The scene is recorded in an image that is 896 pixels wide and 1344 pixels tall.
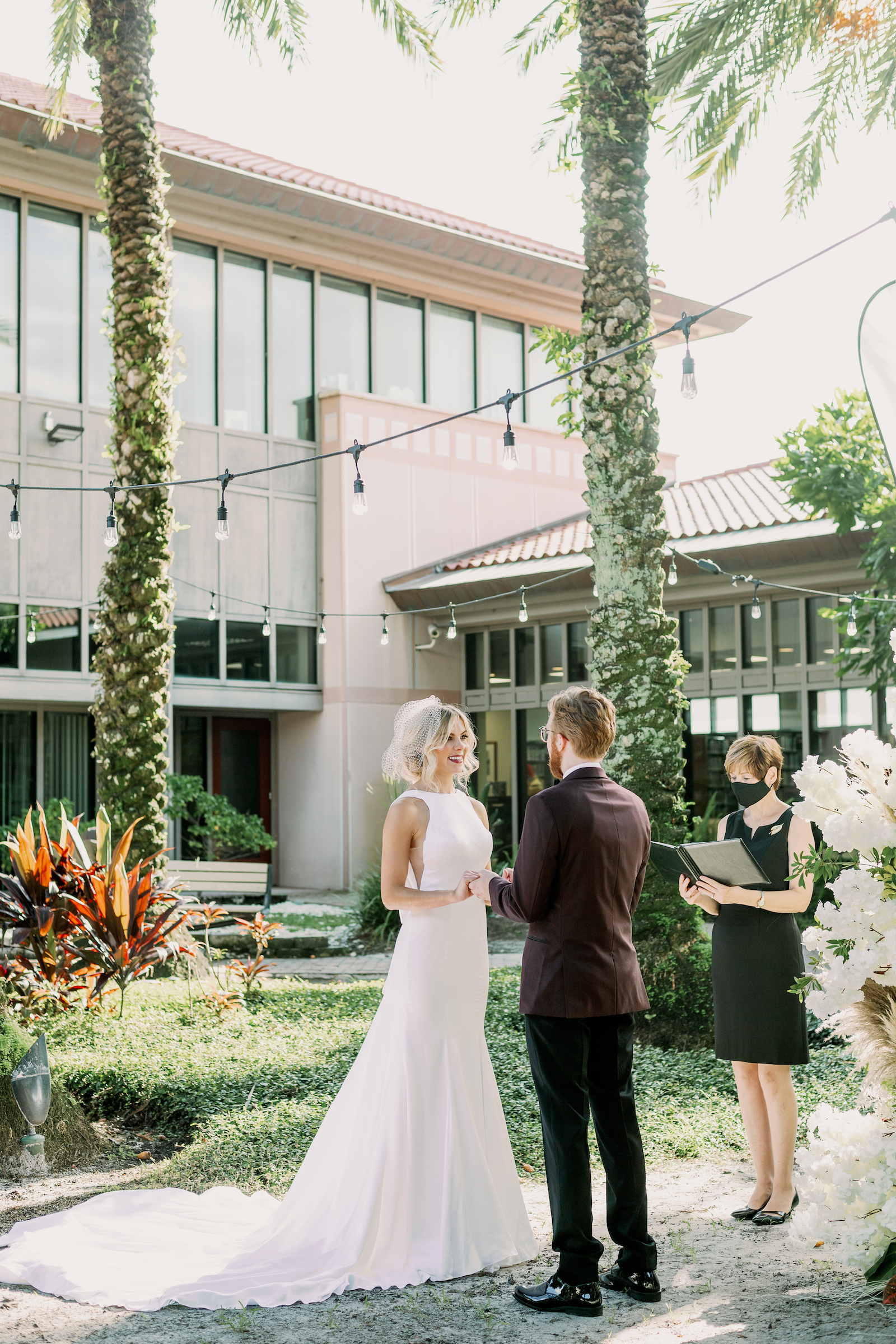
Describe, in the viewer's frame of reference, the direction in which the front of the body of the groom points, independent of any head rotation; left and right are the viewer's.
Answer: facing away from the viewer and to the left of the viewer

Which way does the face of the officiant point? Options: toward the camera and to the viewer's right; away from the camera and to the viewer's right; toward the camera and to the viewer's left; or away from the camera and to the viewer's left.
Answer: toward the camera and to the viewer's left

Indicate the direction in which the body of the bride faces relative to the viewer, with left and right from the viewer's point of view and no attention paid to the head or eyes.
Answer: facing the viewer and to the right of the viewer

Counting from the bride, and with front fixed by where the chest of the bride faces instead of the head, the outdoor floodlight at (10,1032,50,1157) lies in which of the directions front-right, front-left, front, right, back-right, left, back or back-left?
back

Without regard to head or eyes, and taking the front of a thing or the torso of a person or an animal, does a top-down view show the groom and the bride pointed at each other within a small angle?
yes

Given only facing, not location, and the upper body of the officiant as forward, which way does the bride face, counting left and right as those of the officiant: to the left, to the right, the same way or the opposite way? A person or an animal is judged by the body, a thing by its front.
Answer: to the left

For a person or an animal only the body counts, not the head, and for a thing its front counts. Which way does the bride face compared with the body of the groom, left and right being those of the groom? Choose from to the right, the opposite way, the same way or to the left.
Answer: the opposite way

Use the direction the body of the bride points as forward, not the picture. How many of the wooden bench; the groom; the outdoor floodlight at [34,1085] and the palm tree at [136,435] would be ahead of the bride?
1

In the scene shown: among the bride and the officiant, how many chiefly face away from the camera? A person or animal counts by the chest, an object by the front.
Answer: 0

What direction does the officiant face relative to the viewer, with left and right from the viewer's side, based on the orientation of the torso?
facing the viewer and to the left of the viewer

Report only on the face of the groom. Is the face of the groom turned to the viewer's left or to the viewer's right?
to the viewer's left

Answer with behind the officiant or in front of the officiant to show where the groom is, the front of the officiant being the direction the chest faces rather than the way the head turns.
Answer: in front

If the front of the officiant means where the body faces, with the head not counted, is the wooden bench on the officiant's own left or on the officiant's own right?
on the officiant's own right

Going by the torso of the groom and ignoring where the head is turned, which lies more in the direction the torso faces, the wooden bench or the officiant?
the wooden bench
